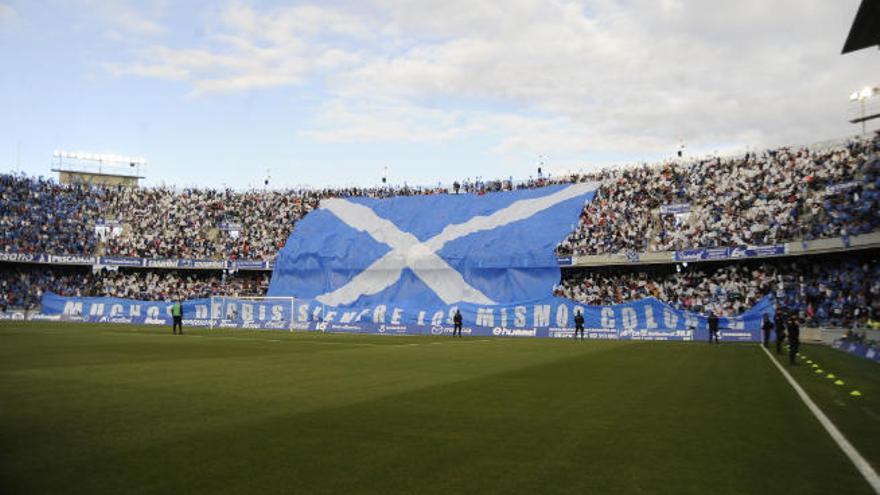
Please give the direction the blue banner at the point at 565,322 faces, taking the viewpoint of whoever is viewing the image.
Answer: facing the viewer

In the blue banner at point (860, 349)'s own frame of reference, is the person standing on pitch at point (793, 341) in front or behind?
in front

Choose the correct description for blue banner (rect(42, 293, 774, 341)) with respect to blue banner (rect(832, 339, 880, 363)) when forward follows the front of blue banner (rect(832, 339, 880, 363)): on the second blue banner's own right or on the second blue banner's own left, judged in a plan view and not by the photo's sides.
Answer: on the second blue banner's own right

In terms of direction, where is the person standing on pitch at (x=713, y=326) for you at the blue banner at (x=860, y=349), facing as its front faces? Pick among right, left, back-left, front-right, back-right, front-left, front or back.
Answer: right

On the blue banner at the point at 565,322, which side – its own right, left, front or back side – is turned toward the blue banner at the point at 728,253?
left

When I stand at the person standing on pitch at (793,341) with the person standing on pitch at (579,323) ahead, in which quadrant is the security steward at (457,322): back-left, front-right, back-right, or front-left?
front-left

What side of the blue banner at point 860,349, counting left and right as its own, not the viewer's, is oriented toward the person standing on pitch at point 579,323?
right

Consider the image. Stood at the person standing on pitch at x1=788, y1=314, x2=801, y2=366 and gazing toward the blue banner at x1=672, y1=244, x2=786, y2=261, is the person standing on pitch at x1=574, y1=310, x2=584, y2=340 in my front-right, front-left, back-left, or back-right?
front-left

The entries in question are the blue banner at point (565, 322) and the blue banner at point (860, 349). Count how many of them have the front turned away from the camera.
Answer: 0

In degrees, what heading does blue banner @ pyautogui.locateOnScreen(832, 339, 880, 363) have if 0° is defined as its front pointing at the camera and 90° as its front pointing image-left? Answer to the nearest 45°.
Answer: approximately 45°

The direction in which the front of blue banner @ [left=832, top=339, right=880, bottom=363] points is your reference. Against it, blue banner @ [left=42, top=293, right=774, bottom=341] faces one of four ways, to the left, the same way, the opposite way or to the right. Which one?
to the left

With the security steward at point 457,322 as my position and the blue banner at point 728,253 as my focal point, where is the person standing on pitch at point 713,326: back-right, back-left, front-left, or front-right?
front-right

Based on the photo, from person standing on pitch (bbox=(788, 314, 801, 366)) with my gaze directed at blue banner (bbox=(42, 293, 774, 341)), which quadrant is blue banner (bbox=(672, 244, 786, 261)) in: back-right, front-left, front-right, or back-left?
front-right
